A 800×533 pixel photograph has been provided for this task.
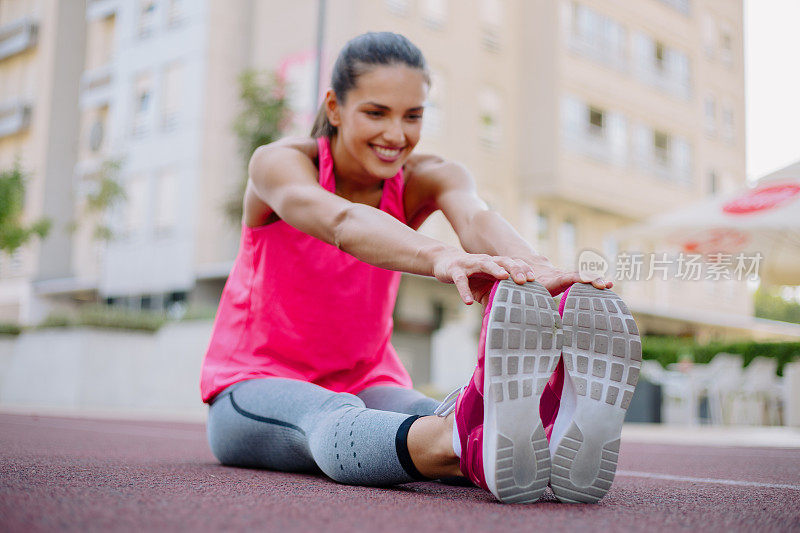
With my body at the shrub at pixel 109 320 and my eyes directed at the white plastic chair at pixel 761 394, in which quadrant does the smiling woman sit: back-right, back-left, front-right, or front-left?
front-right

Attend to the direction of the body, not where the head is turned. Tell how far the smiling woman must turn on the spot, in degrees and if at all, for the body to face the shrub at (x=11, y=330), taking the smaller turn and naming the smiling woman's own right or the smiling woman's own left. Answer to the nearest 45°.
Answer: approximately 180°

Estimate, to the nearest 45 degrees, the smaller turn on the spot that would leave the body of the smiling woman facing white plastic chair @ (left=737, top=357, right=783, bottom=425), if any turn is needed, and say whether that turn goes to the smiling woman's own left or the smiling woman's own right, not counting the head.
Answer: approximately 90° to the smiling woman's own left

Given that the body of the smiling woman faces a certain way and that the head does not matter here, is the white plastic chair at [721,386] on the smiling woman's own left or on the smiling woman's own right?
on the smiling woman's own left

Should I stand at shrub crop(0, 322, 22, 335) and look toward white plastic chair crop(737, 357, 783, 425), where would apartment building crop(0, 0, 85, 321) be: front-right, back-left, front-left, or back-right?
back-left

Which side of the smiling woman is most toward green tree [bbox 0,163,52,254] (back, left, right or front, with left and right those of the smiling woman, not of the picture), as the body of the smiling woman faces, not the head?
back

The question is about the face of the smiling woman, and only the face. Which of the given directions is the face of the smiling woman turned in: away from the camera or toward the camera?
toward the camera

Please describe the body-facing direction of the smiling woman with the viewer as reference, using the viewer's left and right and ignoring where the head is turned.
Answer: facing the viewer and to the right of the viewer

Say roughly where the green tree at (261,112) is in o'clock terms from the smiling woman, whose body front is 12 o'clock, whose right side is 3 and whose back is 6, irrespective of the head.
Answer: The green tree is roughly at 7 o'clock from the smiling woman.
